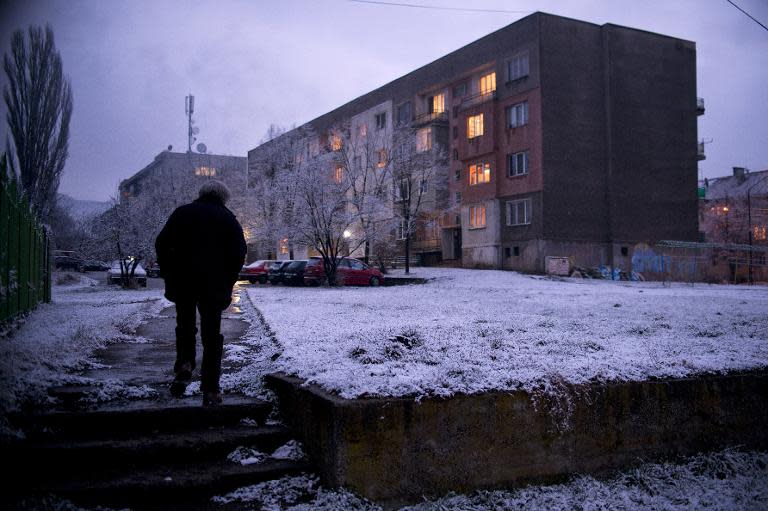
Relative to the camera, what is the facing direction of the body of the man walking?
away from the camera

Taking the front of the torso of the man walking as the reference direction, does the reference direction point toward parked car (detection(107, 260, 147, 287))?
yes

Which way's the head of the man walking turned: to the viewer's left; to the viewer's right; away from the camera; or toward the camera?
away from the camera

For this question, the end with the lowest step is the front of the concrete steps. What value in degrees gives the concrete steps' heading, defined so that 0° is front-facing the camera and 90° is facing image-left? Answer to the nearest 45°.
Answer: approximately 0°

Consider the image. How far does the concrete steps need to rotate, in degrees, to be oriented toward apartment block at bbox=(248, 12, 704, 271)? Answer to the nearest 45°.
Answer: approximately 135° to its left

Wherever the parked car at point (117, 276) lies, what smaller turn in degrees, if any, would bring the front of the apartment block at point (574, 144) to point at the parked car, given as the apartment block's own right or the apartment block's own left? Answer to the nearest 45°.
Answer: approximately 45° to the apartment block's own right

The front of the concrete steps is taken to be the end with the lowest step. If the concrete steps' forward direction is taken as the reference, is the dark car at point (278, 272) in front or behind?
behind

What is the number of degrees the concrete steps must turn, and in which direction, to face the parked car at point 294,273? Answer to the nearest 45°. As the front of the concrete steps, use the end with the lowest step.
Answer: approximately 180°
